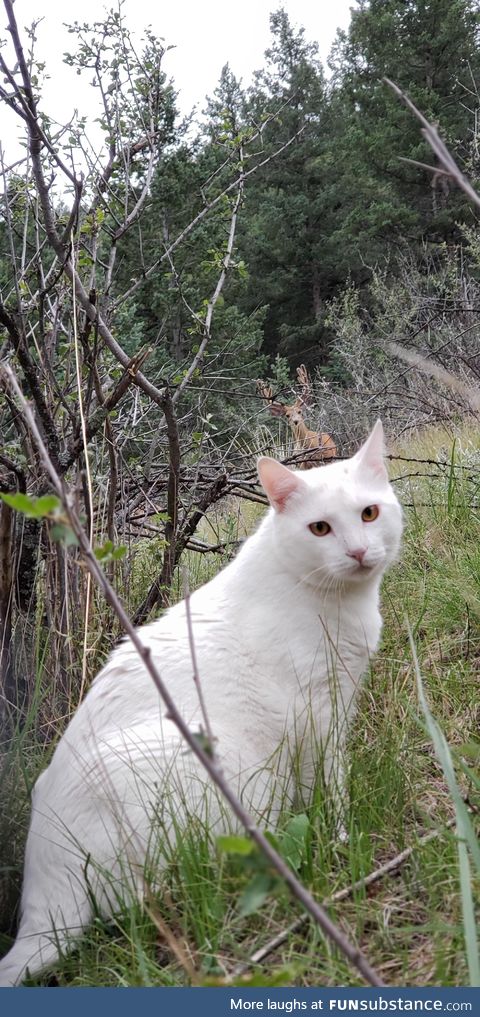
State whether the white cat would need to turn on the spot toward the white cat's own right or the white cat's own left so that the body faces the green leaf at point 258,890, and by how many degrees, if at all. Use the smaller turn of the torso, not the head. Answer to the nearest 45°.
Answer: approximately 45° to the white cat's own right

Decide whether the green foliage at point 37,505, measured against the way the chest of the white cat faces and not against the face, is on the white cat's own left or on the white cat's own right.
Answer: on the white cat's own right

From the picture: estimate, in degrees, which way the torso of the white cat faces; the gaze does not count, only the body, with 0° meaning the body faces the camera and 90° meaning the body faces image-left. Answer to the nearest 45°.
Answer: approximately 315°

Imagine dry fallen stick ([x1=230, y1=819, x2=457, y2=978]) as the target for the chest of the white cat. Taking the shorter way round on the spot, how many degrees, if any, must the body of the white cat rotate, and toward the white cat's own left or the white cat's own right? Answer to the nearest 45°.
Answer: approximately 45° to the white cat's own right
